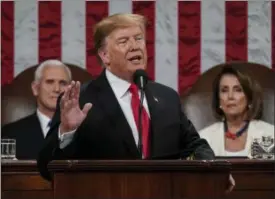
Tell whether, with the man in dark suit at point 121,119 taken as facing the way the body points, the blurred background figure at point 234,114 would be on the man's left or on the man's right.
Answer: on the man's left

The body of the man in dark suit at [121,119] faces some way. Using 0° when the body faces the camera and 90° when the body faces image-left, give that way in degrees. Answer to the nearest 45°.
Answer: approximately 315°

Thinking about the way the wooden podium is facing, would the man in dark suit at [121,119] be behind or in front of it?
behind

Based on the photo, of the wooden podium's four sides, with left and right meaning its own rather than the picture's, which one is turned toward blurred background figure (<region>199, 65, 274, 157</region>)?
back

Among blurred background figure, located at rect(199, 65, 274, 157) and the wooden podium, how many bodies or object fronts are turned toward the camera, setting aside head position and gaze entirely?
2

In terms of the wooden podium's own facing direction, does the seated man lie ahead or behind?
behind

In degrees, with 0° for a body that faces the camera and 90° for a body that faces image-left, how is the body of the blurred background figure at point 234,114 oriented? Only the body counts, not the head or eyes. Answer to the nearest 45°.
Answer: approximately 0°

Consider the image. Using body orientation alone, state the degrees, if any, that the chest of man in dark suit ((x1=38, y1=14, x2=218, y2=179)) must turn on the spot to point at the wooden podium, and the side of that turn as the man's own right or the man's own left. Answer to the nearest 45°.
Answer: approximately 45° to the man's own right

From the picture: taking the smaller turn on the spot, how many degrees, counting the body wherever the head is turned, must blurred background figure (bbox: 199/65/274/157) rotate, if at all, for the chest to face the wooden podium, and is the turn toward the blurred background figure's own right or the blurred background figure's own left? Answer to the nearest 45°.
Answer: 0° — they already face it
